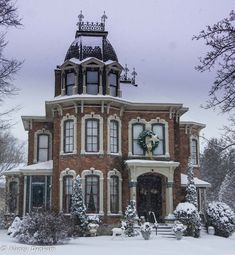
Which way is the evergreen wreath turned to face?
toward the camera

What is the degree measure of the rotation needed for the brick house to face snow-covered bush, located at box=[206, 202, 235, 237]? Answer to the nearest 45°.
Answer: approximately 90° to its left

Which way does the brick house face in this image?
toward the camera

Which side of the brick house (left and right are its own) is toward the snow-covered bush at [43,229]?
front

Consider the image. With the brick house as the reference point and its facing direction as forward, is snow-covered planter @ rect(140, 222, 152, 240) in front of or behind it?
in front

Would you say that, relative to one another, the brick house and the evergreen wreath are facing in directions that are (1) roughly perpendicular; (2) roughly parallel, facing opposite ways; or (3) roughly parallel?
roughly parallel
